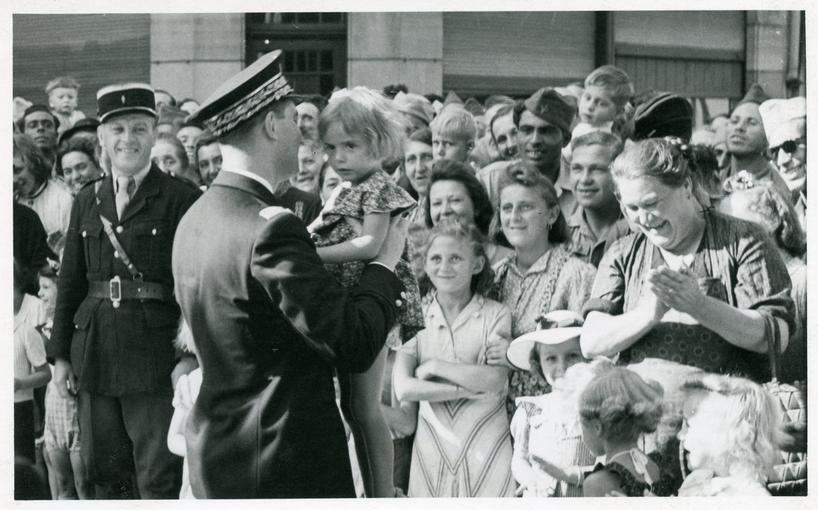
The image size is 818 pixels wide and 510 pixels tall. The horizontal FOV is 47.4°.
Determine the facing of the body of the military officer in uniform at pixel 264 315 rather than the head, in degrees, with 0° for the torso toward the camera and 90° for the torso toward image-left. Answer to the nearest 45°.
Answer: approximately 225°

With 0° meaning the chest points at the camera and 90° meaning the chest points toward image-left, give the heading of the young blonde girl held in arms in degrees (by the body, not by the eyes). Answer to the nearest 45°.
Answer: approximately 45°

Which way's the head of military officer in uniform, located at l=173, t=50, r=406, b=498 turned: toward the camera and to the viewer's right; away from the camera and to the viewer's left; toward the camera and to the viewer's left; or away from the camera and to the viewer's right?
away from the camera and to the viewer's right

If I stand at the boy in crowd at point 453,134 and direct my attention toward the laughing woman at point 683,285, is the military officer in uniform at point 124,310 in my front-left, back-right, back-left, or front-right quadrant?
front-right

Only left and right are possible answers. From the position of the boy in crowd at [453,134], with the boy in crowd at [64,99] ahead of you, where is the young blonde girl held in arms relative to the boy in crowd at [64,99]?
left

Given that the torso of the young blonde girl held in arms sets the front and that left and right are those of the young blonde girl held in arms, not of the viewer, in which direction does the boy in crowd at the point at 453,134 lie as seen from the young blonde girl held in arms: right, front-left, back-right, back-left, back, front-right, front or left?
back

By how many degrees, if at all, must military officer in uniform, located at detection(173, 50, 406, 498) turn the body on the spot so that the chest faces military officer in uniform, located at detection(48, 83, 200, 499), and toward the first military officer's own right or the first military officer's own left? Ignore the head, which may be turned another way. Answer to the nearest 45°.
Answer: approximately 90° to the first military officer's own left

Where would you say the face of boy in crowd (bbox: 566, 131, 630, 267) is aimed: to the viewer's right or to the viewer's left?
to the viewer's left

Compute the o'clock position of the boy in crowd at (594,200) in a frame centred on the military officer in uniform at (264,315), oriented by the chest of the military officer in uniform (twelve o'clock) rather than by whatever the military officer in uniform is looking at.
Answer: The boy in crowd is roughly at 1 o'clock from the military officer in uniform.

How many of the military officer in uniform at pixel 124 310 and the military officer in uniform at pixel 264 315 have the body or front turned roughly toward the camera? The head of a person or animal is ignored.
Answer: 1

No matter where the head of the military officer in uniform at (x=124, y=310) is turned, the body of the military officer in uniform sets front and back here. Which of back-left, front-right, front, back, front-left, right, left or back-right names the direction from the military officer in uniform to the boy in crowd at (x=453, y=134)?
left

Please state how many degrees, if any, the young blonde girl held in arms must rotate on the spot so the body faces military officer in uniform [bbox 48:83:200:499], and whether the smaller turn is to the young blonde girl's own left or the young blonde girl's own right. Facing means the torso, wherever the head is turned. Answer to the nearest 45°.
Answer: approximately 45° to the young blonde girl's own right
